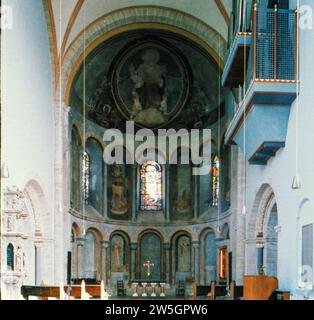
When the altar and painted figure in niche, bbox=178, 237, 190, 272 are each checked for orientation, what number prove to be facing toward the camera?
2

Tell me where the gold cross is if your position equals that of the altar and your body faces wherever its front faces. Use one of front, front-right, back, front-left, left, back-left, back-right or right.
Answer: back

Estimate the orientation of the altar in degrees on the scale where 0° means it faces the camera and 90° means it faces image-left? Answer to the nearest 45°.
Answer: approximately 0°
